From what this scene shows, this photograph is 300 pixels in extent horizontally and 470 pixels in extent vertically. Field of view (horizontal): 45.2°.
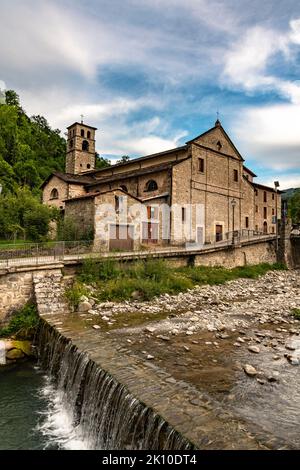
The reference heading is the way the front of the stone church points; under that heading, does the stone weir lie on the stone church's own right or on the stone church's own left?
on the stone church's own right

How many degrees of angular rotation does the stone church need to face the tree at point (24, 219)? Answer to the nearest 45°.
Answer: approximately 135° to its right

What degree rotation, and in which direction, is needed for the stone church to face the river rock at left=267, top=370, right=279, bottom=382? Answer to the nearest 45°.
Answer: approximately 45° to its right

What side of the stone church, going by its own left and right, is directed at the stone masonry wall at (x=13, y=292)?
right

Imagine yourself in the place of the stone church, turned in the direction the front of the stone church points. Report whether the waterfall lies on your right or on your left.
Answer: on your right

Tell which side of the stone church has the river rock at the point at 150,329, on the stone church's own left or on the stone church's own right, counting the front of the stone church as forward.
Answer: on the stone church's own right

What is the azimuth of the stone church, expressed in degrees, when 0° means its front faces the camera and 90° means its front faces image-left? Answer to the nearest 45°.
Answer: approximately 315°

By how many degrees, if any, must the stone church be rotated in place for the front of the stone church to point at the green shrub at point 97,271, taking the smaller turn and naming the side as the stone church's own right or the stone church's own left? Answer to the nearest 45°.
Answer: approximately 45° to the stone church's own right

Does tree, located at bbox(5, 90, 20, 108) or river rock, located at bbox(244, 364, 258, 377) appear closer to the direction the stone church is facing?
the river rock

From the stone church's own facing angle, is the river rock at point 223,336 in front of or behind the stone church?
in front

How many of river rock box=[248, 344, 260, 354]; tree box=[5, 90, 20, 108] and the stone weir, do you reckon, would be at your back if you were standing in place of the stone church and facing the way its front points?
1

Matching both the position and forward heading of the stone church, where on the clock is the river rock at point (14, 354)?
The river rock is roughly at 2 o'clock from the stone church.

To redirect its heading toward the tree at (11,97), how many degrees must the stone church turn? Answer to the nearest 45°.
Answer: approximately 180°

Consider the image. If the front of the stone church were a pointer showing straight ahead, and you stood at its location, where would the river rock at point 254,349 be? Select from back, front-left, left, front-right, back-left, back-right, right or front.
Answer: front-right

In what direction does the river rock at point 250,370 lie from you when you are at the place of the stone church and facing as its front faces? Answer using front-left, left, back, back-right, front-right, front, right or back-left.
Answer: front-right
